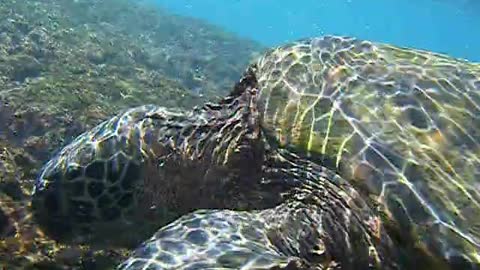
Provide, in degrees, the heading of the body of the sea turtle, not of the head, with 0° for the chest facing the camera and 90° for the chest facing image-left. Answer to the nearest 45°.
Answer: approximately 90°
